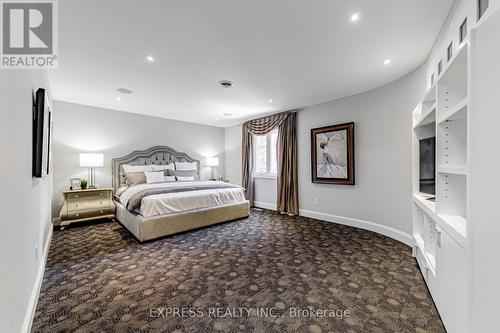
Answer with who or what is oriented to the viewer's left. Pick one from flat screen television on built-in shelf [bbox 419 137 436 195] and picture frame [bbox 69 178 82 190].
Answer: the flat screen television on built-in shelf

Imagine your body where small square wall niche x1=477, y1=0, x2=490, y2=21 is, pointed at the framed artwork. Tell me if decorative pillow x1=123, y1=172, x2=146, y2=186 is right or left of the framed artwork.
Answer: left

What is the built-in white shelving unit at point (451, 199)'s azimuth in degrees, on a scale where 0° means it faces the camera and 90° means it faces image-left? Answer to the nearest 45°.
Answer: approximately 90°

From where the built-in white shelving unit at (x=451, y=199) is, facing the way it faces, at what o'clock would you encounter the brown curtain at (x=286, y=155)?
The brown curtain is roughly at 1 o'clock from the built-in white shelving unit.

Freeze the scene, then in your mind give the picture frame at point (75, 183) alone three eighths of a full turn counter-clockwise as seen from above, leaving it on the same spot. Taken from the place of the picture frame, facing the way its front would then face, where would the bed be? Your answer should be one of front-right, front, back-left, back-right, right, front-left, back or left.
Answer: right

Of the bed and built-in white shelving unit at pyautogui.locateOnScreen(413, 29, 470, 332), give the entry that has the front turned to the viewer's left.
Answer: the built-in white shelving unit

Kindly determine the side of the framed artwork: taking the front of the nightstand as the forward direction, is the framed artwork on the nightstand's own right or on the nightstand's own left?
on the nightstand's own left

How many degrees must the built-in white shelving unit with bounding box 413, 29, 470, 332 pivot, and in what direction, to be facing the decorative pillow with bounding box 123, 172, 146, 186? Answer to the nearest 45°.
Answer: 0° — it already faces it

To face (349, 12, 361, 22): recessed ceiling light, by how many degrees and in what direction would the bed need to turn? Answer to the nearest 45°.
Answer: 0° — it already faces it

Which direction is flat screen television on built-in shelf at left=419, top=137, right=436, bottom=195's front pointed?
to the viewer's left

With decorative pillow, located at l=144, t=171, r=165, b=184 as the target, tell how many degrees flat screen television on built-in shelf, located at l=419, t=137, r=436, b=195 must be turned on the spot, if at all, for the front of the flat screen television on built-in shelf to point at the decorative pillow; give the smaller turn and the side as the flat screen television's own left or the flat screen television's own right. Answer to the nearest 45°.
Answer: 0° — it already faces it
